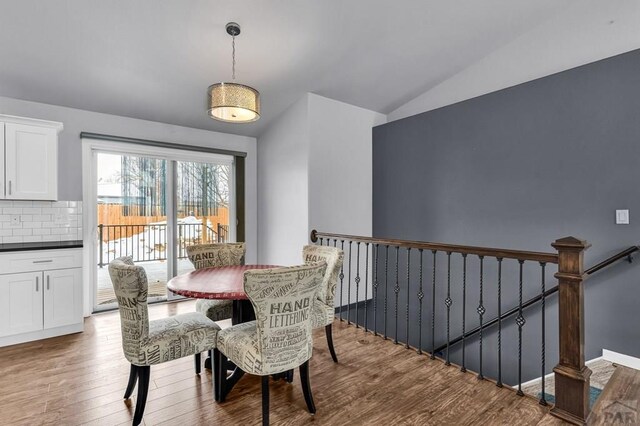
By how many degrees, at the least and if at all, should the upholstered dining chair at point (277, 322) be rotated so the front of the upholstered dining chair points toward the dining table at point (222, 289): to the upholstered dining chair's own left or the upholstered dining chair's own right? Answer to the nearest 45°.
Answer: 0° — it already faces it

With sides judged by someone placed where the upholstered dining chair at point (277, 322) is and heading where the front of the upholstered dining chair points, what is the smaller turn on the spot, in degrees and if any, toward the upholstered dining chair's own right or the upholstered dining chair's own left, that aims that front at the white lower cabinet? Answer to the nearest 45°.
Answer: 0° — it already faces it

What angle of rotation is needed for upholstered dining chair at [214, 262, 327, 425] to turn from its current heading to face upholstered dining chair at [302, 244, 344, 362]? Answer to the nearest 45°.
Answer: approximately 90° to its right

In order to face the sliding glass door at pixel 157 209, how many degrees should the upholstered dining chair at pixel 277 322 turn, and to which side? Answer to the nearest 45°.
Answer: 0° — it already faces it

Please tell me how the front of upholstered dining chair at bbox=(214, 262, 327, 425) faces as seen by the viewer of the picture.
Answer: facing away from the viewer and to the left of the viewer
